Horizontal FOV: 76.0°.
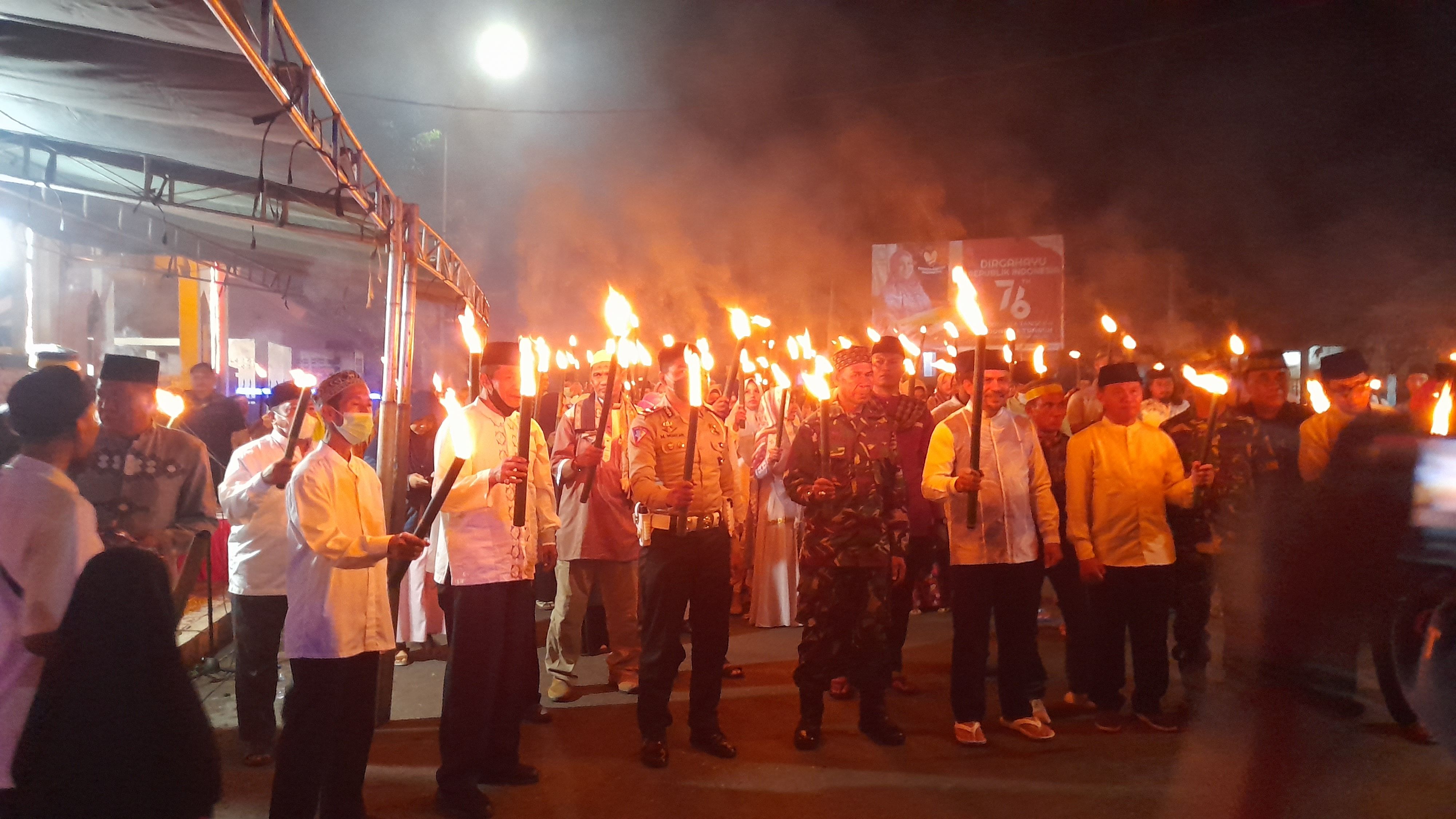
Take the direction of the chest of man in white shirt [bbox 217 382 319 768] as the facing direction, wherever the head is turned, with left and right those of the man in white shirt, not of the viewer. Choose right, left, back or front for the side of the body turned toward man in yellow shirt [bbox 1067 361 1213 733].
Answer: front

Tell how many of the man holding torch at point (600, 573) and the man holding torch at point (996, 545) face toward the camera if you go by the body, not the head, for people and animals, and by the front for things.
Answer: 2

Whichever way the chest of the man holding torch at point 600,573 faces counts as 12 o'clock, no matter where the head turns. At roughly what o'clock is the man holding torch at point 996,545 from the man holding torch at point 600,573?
the man holding torch at point 996,545 is roughly at 10 o'clock from the man holding torch at point 600,573.

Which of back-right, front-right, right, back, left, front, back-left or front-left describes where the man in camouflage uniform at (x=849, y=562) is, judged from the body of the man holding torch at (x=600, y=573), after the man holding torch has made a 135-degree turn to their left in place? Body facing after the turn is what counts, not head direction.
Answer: right

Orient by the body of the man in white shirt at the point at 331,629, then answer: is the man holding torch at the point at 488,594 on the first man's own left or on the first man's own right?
on the first man's own left

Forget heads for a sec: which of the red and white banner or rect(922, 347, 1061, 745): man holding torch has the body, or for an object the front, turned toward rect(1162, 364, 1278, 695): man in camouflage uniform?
the red and white banner

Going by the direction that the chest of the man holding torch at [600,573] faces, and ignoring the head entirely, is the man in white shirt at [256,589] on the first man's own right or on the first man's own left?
on the first man's own right

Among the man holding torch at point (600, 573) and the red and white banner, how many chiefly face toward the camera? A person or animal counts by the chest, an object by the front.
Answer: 2

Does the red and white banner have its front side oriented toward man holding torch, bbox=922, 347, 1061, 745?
yes

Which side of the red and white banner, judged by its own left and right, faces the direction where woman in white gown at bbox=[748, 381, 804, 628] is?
front

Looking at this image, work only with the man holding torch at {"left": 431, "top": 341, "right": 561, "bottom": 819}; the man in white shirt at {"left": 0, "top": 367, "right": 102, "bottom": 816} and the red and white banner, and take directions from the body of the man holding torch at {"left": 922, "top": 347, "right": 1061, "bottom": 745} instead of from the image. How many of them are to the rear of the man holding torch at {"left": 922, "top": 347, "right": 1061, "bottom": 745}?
1

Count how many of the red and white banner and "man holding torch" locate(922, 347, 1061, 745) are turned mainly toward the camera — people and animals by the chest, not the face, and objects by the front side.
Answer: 2
